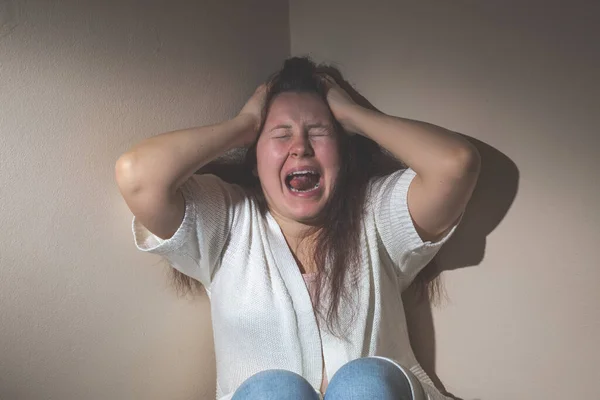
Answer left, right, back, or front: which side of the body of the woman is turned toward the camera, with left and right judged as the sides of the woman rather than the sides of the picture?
front

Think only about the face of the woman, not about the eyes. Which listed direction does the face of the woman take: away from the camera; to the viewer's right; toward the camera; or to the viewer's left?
toward the camera
